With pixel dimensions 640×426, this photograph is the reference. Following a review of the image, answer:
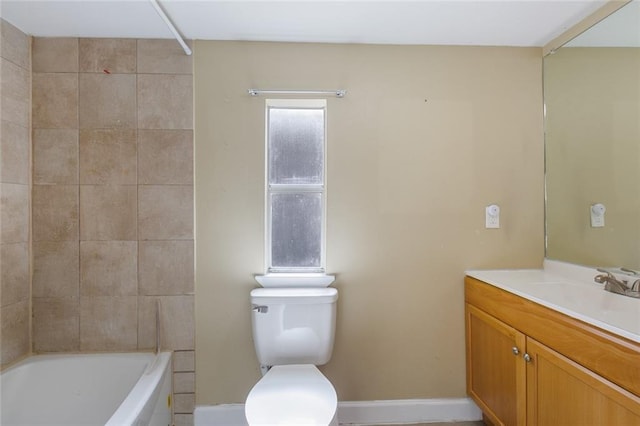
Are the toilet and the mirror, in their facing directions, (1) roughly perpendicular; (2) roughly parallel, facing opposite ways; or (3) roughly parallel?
roughly perpendicular

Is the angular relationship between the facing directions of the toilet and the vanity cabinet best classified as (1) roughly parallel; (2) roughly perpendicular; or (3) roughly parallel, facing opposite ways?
roughly perpendicular

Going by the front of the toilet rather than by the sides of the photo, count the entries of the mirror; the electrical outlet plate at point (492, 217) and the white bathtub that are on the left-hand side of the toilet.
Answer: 2

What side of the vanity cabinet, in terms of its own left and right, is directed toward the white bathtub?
front

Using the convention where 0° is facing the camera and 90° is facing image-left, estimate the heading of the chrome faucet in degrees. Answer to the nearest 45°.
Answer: approximately 45°

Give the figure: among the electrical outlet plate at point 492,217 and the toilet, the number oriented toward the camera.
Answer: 2

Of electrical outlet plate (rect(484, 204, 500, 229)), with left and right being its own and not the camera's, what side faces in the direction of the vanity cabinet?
front

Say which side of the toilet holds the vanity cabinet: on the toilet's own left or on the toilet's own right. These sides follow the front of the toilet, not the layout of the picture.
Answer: on the toilet's own left

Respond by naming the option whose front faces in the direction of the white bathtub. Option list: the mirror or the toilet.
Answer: the mirror

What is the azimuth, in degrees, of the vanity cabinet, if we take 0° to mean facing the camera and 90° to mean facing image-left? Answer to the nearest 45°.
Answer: approximately 45°
